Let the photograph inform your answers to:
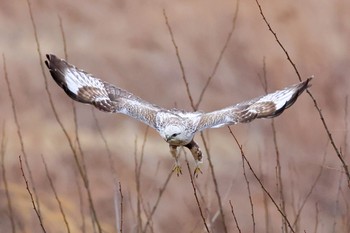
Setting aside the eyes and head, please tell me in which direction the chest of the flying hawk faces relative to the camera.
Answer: toward the camera

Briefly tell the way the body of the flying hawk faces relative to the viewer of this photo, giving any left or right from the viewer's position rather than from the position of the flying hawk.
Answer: facing the viewer
